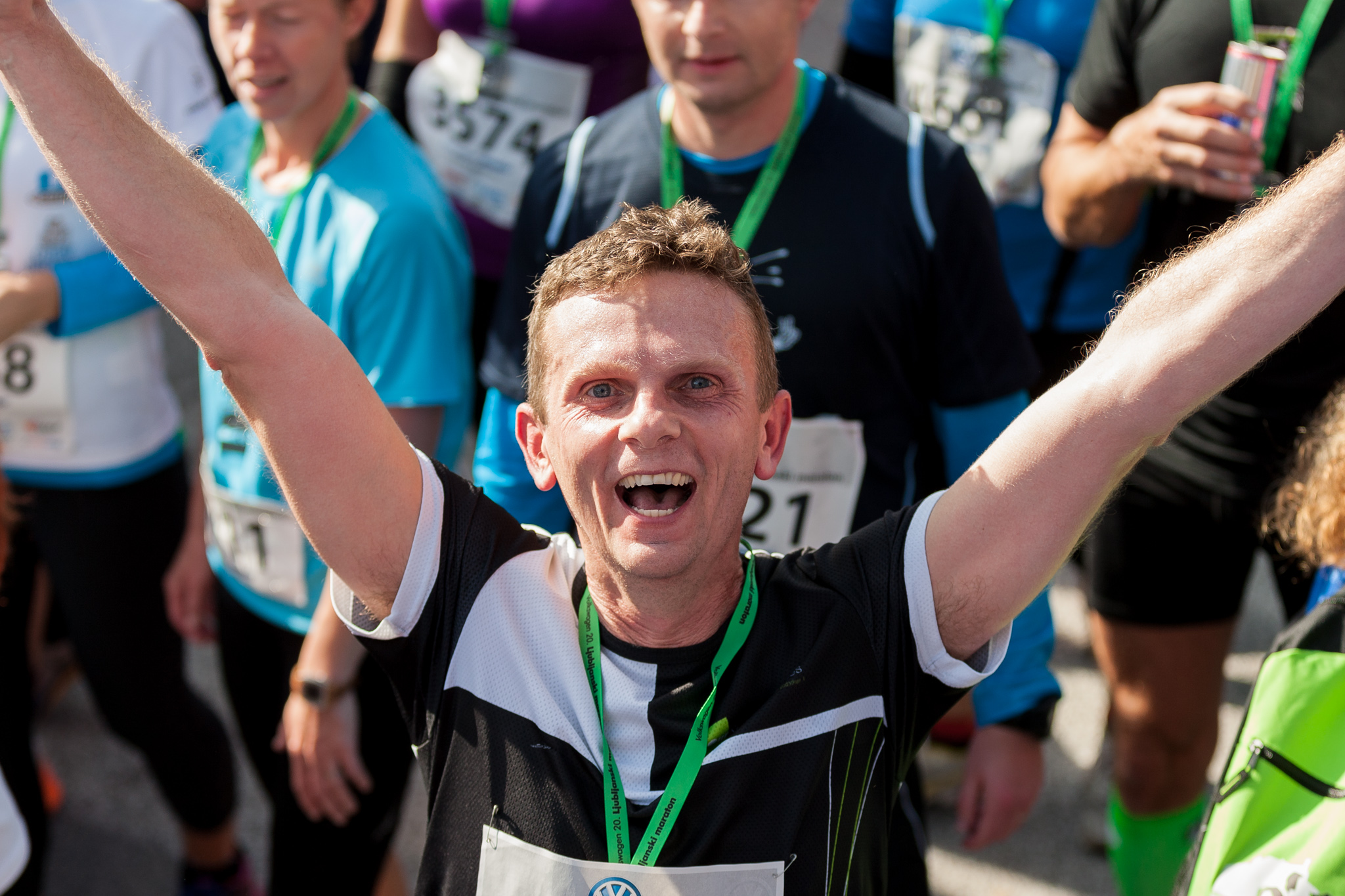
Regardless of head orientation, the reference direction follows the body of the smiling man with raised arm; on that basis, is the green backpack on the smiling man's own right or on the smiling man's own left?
on the smiling man's own left

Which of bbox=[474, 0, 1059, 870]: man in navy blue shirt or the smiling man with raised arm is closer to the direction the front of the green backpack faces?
the smiling man with raised arm

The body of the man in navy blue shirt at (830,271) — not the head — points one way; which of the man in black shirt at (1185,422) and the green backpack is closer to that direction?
the green backpack

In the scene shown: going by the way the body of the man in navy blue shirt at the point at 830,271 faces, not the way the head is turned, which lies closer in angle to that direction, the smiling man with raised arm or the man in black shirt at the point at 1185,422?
the smiling man with raised arm

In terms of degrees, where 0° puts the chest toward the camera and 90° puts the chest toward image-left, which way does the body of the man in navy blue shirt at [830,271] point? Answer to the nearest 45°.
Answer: approximately 0°

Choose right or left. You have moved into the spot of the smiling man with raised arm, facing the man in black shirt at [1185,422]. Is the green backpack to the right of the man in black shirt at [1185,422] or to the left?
right

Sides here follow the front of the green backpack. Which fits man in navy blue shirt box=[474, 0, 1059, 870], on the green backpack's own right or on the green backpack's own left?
on the green backpack's own right

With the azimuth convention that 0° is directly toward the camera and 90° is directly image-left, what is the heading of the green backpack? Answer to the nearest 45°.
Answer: approximately 0°

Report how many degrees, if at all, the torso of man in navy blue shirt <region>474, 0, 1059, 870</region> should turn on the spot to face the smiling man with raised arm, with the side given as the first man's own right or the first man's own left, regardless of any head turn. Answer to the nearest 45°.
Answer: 0° — they already face them

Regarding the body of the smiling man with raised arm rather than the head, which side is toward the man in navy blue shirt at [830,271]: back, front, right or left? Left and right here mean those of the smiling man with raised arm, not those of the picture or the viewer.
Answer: back

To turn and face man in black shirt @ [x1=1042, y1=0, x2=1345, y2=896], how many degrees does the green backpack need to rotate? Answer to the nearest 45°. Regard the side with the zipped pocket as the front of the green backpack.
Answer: approximately 180°
